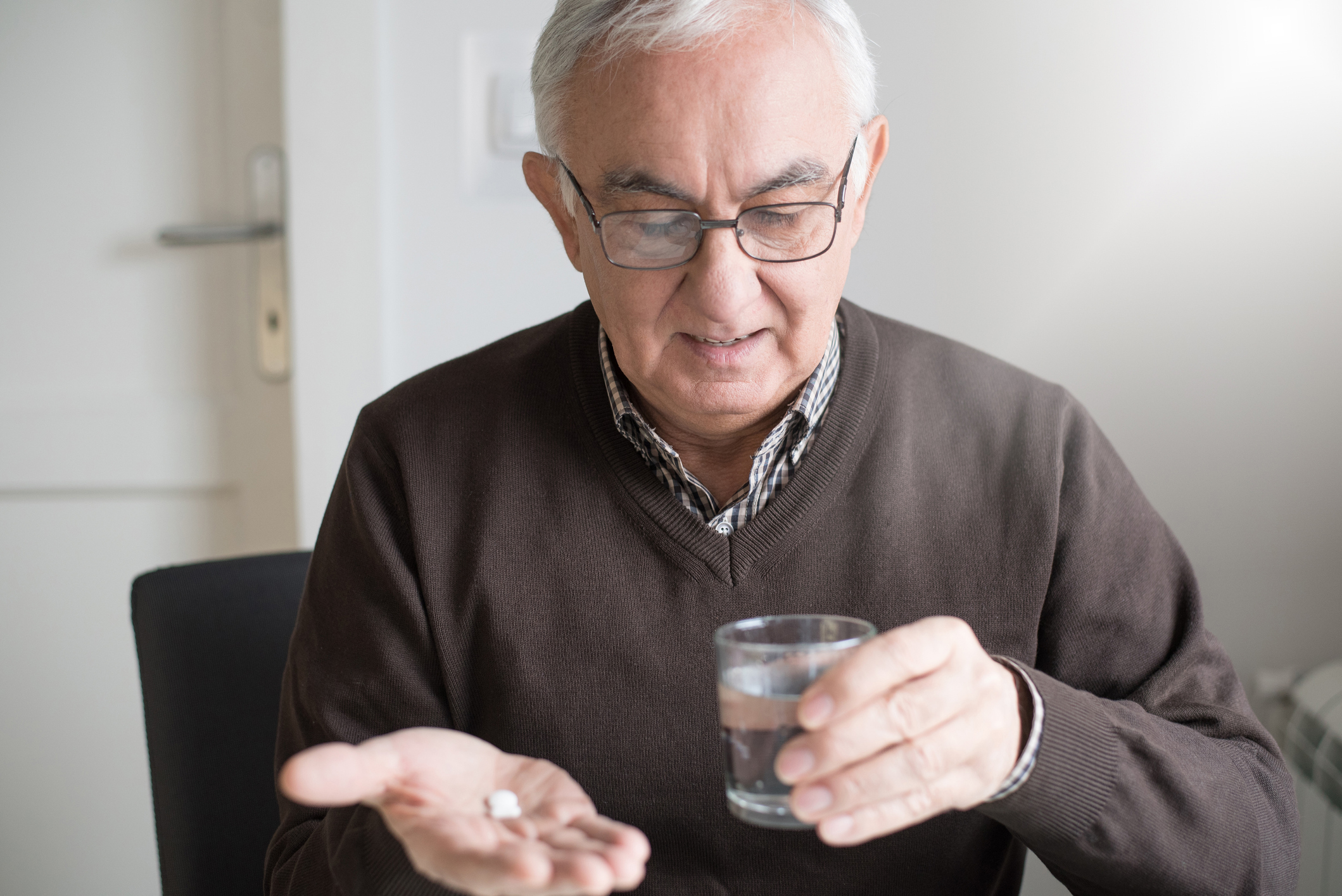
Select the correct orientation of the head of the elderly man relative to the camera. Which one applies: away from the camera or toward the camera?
toward the camera

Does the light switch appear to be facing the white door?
no

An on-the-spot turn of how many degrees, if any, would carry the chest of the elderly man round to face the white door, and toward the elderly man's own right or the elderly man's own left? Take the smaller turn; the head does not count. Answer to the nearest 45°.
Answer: approximately 135° to the elderly man's own right

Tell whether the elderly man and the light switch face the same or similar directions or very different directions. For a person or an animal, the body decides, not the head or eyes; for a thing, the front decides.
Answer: same or similar directions

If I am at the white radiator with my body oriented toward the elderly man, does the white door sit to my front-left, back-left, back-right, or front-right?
front-right

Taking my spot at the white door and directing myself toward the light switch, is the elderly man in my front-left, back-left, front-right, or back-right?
front-right

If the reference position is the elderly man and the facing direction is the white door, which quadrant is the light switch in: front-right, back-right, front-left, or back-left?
front-right

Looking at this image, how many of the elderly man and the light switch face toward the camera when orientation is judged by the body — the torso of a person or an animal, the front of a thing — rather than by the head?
2

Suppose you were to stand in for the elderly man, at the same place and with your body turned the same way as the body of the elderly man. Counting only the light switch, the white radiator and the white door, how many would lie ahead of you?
0

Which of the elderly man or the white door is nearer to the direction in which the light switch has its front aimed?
the elderly man

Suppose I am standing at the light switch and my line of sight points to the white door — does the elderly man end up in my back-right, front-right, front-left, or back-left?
back-left

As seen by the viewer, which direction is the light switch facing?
toward the camera

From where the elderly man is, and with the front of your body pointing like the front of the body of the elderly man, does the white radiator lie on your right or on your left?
on your left

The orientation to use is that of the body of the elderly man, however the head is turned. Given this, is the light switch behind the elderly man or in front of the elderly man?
behind

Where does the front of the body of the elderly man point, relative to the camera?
toward the camera
